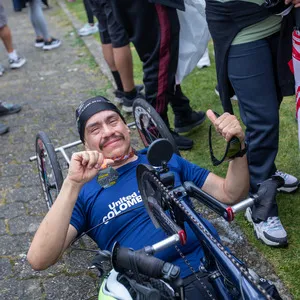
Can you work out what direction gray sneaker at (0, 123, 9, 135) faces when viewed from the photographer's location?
facing to the right of the viewer

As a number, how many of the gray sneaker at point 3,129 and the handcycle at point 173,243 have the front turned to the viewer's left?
0

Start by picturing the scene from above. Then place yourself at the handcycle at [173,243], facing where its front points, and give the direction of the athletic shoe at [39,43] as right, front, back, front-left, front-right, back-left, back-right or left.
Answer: back-left

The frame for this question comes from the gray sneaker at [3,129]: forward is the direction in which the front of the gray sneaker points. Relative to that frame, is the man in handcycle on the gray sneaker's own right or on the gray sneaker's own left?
on the gray sneaker's own right

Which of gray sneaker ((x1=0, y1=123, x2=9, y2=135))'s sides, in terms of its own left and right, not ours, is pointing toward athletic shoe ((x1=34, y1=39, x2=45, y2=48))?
left

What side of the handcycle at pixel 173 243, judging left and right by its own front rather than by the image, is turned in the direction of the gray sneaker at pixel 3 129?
back

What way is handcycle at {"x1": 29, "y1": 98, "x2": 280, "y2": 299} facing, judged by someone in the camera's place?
facing the viewer and to the right of the viewer
